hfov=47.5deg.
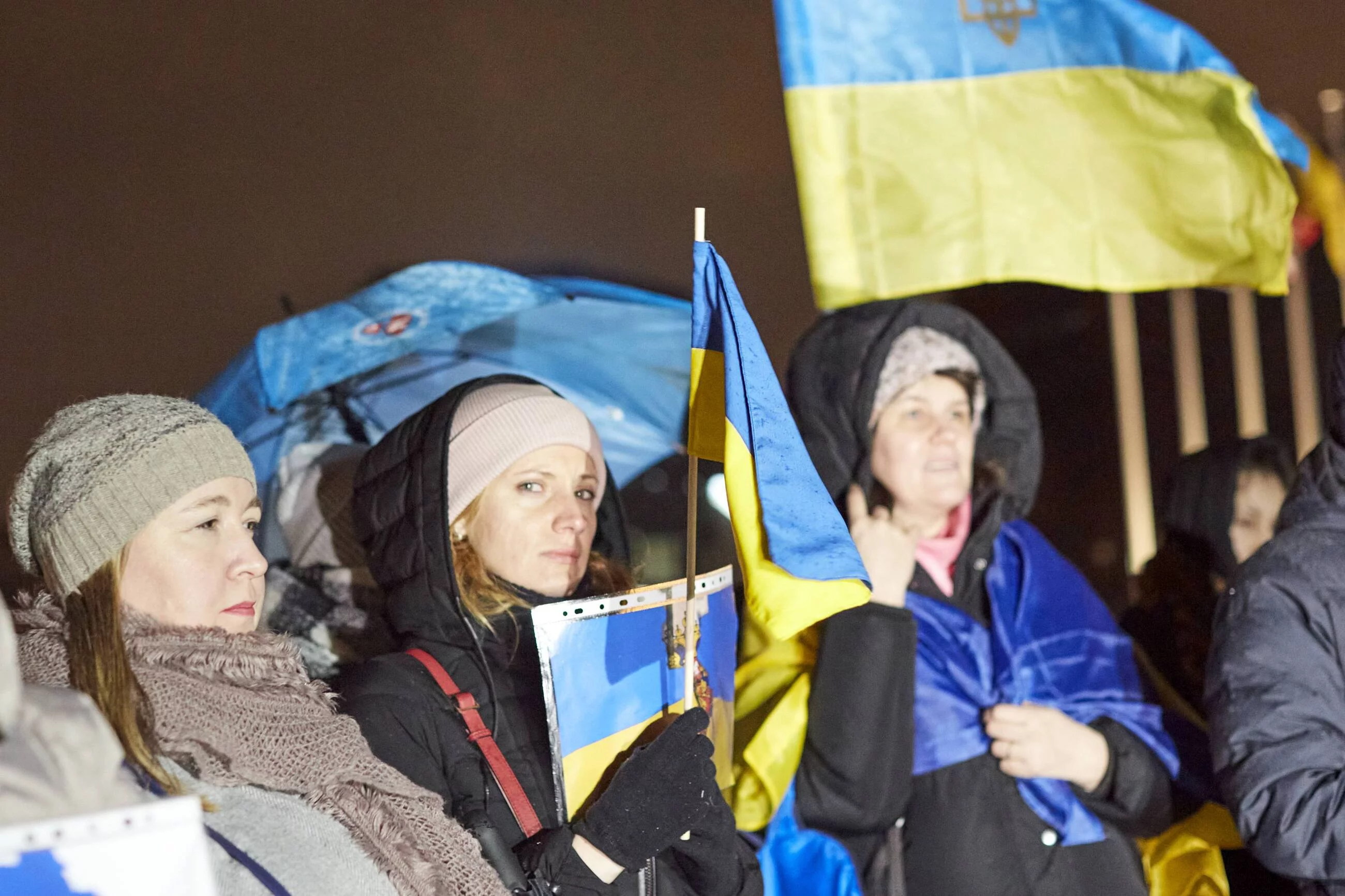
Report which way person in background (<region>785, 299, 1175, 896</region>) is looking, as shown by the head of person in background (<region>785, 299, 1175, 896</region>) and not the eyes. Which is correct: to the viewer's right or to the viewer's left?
to the viewer's right

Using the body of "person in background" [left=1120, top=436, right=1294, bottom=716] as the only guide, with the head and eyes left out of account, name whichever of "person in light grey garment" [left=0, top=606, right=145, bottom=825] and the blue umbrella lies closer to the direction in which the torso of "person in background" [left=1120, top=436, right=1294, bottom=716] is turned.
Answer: the person in light grey garment

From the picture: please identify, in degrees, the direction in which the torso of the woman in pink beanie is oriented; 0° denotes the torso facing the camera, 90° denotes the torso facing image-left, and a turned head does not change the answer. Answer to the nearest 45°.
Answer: approximately 315°

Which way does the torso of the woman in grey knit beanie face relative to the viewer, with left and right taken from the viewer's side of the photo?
facing the viewer and to the right of the viewer

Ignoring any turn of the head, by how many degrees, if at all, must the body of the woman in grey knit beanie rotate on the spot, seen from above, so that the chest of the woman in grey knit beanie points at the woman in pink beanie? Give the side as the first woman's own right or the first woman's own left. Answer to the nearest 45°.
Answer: approximately 90° to the first woman's own left

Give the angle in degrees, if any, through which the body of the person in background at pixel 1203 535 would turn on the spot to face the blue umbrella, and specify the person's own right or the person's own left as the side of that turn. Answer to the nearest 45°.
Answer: approximately 90° to the person's own right

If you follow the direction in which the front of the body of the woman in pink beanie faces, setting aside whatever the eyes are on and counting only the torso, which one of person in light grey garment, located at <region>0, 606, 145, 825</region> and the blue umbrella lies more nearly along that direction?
the person in light grey garment

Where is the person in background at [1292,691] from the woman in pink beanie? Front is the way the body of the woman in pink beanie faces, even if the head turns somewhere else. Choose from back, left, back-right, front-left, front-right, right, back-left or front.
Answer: front-left

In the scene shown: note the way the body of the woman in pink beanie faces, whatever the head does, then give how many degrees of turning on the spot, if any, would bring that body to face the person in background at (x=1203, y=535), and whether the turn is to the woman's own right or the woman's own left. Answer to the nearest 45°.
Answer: approximately 90° to the woman's own left
